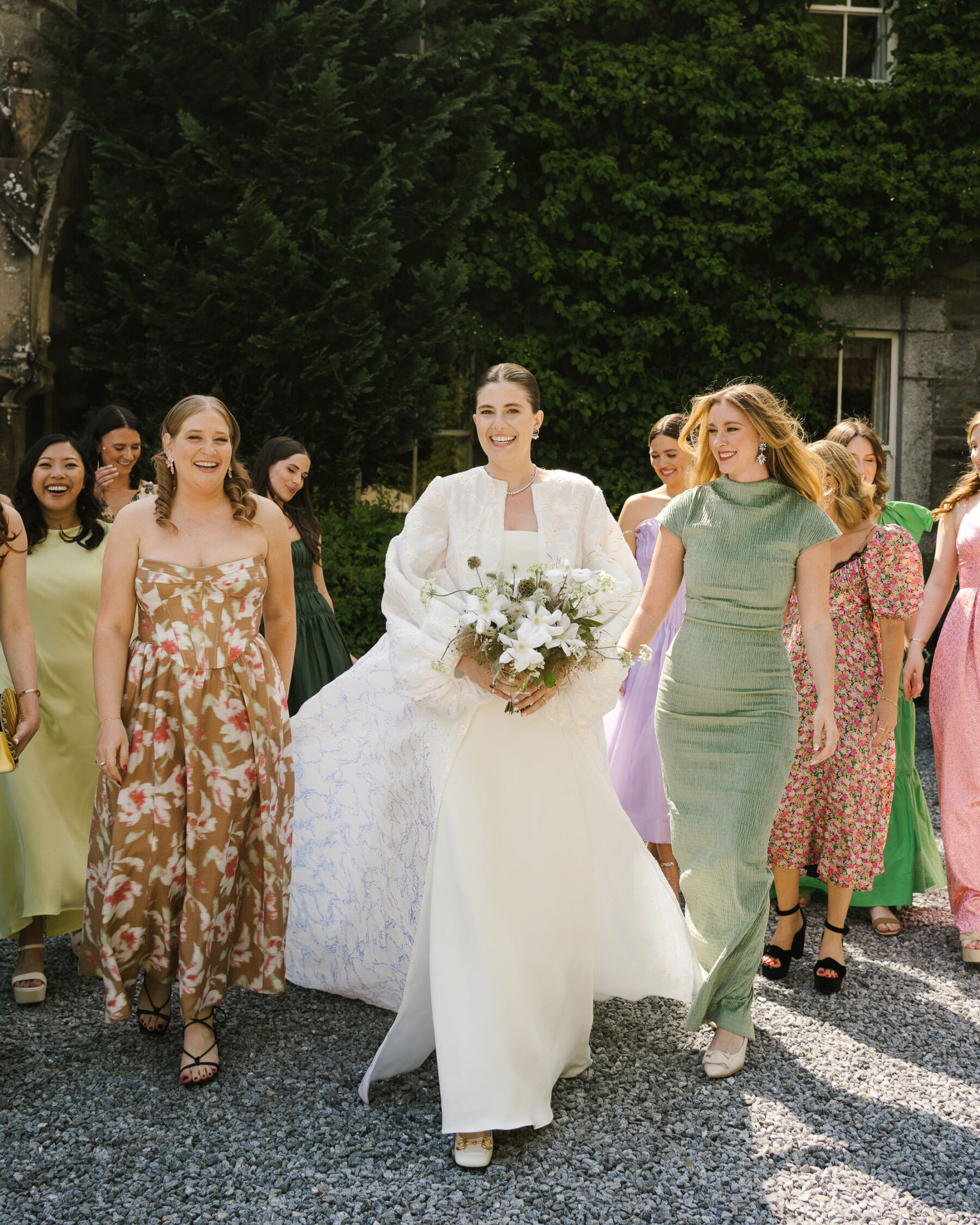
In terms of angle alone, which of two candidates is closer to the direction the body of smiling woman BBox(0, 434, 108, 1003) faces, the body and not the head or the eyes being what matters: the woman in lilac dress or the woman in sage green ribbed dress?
the woman in sage green ribbed dress

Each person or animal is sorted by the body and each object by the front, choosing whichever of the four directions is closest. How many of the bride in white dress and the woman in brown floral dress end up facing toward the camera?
2

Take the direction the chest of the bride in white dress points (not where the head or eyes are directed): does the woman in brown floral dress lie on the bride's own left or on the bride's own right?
on the bride's own right

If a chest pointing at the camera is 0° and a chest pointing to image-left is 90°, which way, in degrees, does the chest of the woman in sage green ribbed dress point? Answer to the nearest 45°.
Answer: approximately 0°

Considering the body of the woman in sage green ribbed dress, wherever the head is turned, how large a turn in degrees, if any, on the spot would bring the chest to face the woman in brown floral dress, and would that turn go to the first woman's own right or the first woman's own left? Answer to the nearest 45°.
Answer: approximately 90° to the first woman's own right

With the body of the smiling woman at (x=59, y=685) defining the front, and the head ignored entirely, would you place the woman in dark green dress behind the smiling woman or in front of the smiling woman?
behind

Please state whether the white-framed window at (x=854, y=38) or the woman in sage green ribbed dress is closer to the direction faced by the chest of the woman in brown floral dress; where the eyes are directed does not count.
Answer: the woman in sage green ribbed dress
